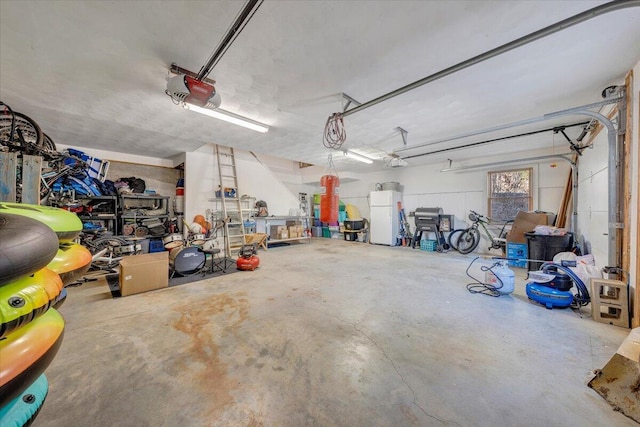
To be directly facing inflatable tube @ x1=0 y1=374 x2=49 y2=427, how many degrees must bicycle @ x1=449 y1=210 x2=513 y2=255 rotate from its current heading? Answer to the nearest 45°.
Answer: approximately 90° to its left

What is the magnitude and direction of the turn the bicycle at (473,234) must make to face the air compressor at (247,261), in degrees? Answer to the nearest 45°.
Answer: approximately 45° to its left

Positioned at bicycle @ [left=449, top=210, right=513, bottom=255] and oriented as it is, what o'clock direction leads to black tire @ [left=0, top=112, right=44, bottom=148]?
The black tire is roughly at 10 o'clock from the bicycle.

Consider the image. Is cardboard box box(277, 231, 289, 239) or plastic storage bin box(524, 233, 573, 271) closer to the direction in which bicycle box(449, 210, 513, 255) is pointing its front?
the cardboard box

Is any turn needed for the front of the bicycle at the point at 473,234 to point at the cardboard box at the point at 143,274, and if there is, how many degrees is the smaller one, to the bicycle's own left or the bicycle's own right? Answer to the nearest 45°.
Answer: approximately 45° to the bicycle's own left

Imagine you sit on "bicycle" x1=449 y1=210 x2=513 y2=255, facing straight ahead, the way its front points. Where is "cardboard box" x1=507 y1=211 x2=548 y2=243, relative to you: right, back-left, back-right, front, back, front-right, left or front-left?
back-left

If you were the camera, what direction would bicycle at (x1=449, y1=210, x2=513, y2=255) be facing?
facing to the left of the viewer

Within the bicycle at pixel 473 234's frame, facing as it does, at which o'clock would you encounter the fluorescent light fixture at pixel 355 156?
The fluorescent light fixture is roughly at 11 o'clock from the bicycle.
